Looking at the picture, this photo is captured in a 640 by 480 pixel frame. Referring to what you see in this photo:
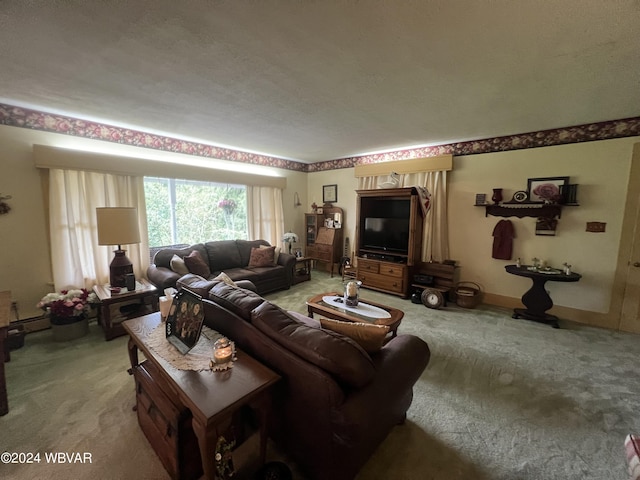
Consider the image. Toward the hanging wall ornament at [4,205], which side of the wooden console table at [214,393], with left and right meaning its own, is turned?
right

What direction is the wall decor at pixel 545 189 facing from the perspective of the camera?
toward the camera

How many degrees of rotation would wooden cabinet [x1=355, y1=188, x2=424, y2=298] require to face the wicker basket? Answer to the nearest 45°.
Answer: approximately 135° to its left

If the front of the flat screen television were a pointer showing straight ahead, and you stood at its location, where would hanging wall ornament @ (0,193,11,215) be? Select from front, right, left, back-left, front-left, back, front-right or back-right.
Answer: front

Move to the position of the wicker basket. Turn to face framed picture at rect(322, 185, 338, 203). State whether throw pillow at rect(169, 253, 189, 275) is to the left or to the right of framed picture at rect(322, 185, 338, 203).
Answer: left

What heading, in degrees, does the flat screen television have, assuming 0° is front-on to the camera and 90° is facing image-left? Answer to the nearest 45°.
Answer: approximately 45°

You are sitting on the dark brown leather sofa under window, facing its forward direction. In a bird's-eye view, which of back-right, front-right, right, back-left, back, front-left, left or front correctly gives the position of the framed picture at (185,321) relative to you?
front-right

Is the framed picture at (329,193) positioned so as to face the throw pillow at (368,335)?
yes

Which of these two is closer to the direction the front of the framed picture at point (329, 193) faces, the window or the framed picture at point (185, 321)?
the framed picture

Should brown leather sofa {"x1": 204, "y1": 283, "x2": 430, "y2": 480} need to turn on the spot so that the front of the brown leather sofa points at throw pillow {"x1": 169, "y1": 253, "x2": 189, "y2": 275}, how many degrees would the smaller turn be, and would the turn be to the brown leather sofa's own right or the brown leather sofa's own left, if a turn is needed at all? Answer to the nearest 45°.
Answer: approximately 90° to the brown leather sofa's own left

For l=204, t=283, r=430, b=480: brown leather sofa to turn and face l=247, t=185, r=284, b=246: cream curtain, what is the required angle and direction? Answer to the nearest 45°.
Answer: approximately 45° to its left

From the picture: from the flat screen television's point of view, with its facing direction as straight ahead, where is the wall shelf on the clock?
The wall shelf is roughly at 8 o'clock from the flat screen television.

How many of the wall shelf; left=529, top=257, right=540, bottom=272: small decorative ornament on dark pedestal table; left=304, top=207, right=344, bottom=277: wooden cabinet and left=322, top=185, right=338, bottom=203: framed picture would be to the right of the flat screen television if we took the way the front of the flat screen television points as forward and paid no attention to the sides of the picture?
2

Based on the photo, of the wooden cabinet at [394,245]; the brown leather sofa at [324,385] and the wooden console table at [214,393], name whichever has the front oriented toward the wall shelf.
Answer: the brown leather sofa

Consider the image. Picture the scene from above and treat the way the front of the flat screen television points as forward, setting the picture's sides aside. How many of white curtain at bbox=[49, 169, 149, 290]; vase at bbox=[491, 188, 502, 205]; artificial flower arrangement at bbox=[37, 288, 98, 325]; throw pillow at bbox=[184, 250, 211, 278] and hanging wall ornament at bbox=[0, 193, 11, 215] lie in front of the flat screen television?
4

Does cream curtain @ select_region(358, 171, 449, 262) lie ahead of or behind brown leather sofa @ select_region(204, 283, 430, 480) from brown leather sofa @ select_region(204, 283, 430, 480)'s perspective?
ahead

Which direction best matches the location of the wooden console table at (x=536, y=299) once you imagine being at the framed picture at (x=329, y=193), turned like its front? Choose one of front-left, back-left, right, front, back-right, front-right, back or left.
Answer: front-left

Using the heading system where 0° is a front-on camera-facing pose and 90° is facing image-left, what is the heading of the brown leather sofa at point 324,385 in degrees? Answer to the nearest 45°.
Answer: approximately 225°

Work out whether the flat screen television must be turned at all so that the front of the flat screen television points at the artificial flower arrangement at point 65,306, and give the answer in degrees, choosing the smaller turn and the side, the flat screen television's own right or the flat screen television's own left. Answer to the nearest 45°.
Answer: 0° — it already faces it

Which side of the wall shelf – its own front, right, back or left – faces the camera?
front

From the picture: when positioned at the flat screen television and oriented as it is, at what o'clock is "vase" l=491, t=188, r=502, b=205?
The vase is roughly at 8 o'clock from the flat screen television.
